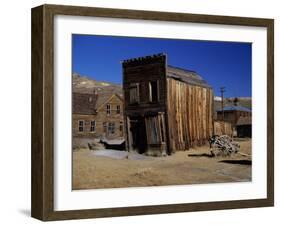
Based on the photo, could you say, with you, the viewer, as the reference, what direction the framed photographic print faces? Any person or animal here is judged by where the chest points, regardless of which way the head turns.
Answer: facing the viewer and to the right of the viewer
